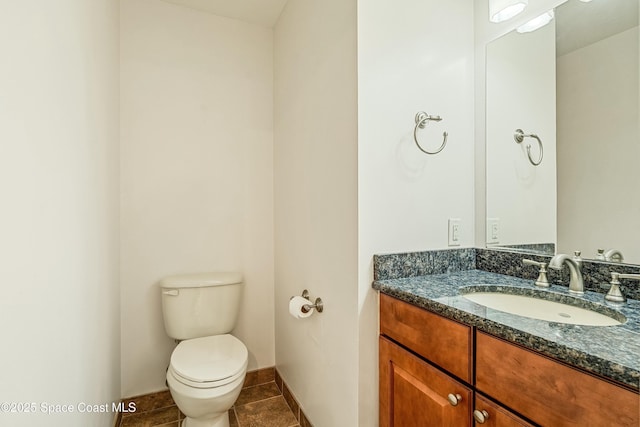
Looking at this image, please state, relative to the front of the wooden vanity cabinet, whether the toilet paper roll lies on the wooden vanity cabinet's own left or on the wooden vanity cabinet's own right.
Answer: on the wooden vanity cabinet's own right

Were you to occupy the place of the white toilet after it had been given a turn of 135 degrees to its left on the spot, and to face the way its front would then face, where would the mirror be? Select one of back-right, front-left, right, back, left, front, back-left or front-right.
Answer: right

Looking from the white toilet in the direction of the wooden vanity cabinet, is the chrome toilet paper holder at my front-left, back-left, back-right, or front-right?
front-left

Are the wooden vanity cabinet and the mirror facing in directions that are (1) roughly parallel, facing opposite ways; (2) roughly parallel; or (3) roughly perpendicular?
roughly parallel

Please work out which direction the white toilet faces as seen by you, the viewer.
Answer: facing the viewer

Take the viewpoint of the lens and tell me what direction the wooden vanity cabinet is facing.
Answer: facing the viewer and to the left of the viewer

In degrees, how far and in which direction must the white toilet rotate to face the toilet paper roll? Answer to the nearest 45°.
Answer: approximately 45° to its left

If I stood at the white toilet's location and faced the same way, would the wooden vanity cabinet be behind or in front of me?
in front
